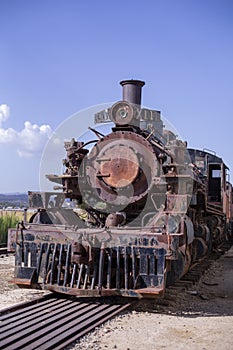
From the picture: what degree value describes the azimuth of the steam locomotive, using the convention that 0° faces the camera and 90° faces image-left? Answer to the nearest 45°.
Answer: approximately 45°
